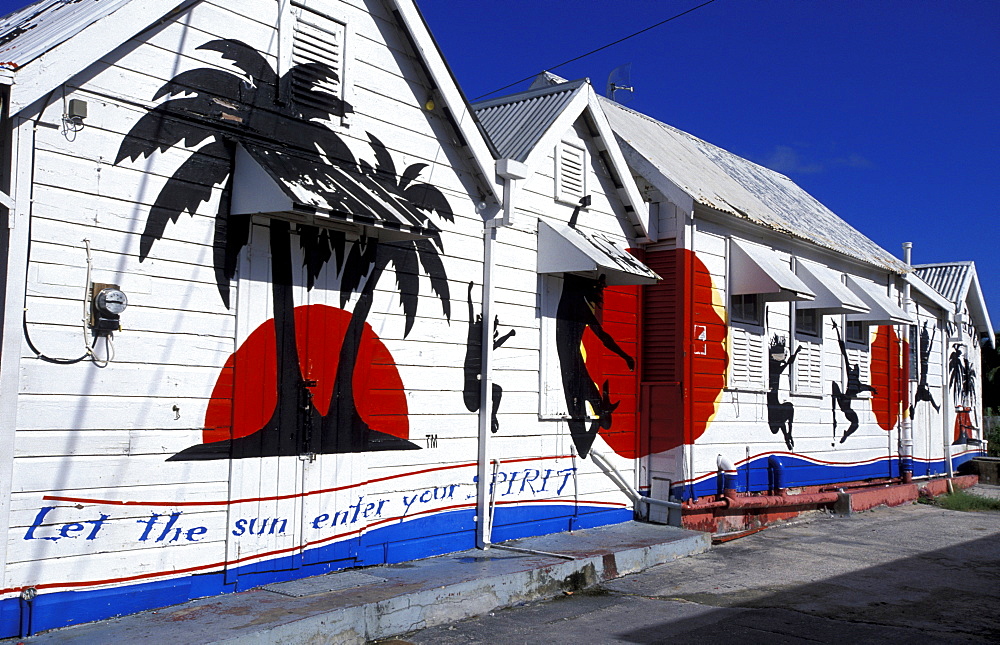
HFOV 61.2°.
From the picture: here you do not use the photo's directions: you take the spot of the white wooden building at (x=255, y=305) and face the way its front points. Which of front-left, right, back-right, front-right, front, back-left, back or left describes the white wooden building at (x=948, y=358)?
left

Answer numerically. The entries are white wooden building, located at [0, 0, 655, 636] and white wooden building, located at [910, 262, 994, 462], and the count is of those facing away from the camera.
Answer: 0

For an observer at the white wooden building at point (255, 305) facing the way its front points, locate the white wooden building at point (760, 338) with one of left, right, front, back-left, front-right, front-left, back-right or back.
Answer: left

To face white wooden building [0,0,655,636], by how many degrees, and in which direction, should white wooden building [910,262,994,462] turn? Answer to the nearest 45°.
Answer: approximately 45° to its right

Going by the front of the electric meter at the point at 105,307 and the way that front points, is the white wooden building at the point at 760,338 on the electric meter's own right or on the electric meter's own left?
on the electric meter's own left

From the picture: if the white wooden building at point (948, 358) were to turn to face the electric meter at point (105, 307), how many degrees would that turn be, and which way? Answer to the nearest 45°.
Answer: approximately 45° to its right

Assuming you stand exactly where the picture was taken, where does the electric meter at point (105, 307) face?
facing the viewer and to the right of the viewer

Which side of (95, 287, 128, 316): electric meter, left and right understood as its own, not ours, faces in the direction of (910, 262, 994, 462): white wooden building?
left
